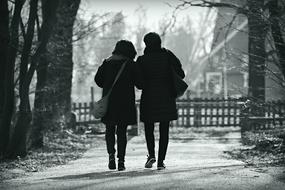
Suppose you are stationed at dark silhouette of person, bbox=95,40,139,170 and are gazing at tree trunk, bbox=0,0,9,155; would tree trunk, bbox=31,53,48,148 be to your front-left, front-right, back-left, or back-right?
front-right

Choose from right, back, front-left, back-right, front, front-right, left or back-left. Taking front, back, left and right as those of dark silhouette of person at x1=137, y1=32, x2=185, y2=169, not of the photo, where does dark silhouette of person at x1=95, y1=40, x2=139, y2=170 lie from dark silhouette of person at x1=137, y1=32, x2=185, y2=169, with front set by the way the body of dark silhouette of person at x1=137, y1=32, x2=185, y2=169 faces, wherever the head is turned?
left

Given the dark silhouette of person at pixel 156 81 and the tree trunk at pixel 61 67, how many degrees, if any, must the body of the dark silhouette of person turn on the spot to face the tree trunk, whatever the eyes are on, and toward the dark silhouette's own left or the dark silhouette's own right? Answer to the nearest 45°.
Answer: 0° — they already face it

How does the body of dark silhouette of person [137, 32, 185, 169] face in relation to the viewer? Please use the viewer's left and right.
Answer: facing away from the viewer

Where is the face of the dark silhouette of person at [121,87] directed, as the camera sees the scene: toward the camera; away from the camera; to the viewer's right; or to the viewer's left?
away from the camera

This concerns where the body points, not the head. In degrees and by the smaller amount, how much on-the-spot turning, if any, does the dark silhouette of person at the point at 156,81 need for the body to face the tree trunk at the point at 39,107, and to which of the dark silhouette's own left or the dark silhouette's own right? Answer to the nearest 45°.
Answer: approximately 45° to the dark silhouette's own left
